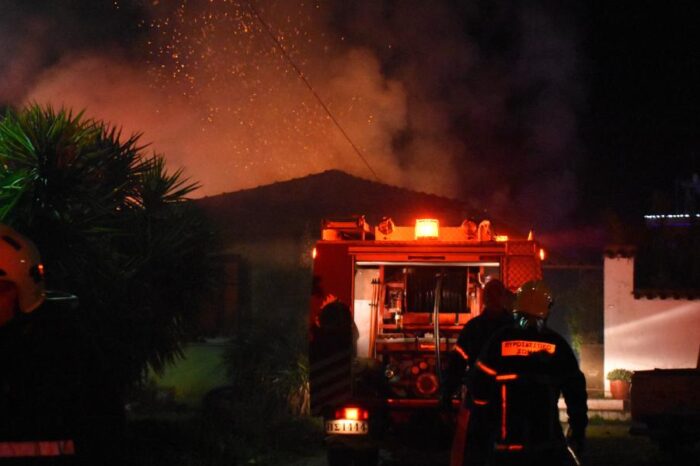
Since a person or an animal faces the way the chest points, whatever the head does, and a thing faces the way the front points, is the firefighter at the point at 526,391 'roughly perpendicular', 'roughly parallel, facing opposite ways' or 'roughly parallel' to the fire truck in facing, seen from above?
roughly parallel

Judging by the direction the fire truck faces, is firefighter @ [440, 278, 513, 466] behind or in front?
behind

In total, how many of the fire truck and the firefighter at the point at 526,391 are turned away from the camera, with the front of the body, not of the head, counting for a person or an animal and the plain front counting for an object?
2

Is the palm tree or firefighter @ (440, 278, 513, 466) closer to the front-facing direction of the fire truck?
the palm tree

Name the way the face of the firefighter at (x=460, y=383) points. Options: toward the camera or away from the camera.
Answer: away from the camera

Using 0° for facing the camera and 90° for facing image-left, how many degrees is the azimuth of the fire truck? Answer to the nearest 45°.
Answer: approximately 180°

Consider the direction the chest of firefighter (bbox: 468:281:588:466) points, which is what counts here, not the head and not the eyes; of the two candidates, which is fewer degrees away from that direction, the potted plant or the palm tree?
the potted plant

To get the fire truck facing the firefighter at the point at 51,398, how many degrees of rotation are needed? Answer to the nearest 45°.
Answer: approximately 180°

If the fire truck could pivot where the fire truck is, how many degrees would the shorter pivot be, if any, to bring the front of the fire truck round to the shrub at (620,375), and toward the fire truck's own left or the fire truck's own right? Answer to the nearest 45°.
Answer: approximately 45° to the fire truck's own right

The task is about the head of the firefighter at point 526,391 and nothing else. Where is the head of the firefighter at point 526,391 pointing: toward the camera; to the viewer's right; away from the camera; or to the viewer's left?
away from the camera

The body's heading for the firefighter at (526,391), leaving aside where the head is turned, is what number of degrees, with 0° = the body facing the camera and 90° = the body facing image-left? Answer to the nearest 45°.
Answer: approximately 180°

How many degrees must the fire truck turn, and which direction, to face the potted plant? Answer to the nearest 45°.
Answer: approximately 45° to its right
